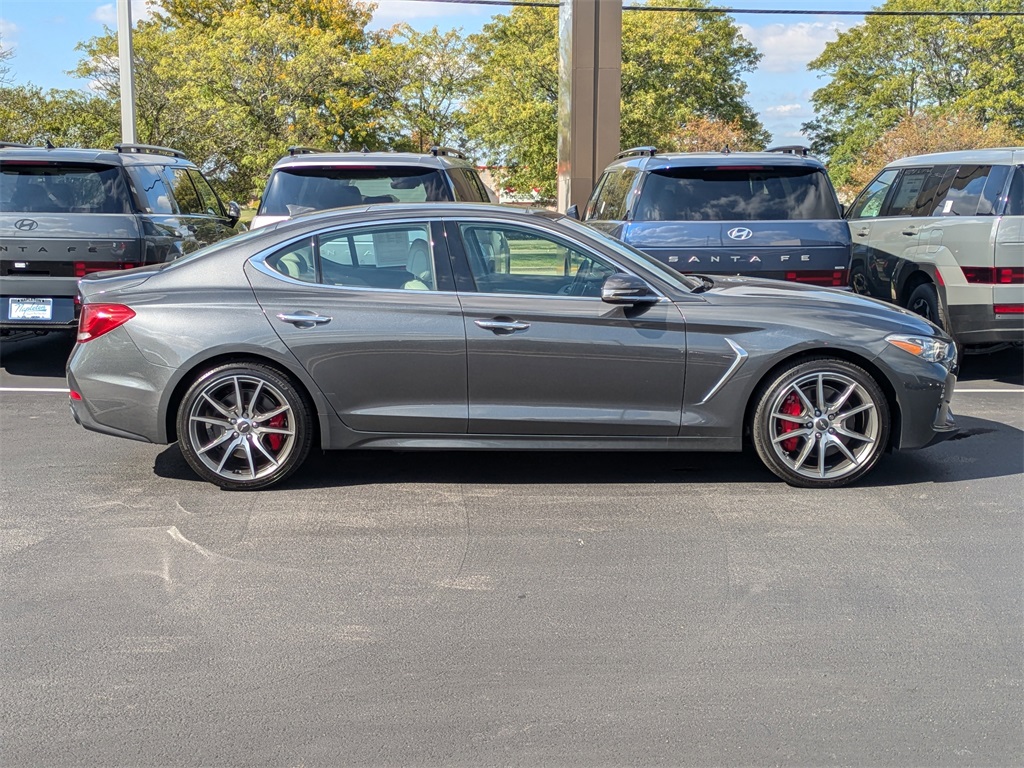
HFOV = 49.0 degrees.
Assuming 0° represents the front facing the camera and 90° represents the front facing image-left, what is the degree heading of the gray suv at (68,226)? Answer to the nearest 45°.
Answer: approximately 225°

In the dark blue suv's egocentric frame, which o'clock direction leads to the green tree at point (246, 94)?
The green tree is roughly at 11 o'clock from the dark blue suv.

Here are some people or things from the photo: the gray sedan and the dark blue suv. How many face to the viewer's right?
1

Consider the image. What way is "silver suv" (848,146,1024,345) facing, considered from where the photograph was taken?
facing away from the viewer and to the left of the viewer

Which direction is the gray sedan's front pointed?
to the viewer's right

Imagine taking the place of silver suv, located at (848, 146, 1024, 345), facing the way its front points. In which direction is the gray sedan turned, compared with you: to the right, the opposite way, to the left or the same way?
to the right

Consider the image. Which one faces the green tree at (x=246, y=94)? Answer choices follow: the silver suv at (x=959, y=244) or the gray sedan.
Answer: the silver suv

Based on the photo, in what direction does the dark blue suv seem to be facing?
away from the camera

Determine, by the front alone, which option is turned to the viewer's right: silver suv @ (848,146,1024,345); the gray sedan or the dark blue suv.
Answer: the gray sedan

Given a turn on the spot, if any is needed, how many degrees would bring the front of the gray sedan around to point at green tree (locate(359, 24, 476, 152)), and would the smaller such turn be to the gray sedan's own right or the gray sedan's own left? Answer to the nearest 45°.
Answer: approximately 90° to the gray sedan's own left

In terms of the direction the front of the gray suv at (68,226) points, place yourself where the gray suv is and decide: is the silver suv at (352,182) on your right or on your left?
on your right

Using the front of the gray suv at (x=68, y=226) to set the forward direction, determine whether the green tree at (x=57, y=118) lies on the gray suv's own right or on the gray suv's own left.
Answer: on the gray suv's own left

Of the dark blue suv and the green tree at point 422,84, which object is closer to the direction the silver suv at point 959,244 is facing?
the green tree

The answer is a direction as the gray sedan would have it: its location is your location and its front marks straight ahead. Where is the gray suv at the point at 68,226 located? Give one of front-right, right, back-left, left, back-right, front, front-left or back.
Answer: back-left
